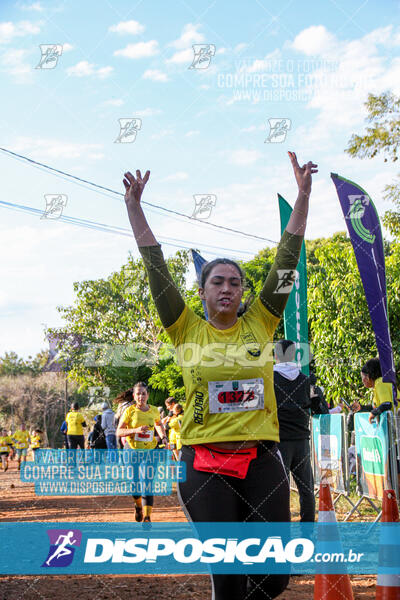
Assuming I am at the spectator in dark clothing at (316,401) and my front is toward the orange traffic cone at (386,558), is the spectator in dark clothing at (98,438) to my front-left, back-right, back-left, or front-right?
back-right

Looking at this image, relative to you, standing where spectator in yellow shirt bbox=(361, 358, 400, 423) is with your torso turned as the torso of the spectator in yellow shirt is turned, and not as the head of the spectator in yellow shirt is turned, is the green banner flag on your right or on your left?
on your right

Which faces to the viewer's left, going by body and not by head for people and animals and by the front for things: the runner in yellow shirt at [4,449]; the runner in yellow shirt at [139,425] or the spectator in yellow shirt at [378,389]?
the spectator in yellow shirt at [378,389]

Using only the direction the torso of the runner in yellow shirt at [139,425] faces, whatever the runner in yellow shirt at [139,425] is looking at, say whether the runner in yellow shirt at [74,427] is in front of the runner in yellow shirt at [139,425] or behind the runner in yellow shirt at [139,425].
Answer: behind

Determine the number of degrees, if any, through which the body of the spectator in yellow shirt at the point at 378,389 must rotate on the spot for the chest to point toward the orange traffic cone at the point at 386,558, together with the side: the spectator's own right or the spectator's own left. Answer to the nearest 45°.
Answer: approximately 90° to the spectator's own left
